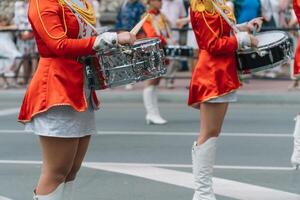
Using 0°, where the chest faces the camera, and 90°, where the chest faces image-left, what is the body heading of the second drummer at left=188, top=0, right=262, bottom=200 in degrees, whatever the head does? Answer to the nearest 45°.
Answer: approximately 270°

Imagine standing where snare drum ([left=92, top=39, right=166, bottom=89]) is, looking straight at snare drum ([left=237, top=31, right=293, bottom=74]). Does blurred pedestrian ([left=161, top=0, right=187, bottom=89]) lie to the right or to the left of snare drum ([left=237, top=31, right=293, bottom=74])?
left

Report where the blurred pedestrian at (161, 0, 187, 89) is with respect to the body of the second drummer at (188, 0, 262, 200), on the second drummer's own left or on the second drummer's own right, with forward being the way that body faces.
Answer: on the second drummer's own left

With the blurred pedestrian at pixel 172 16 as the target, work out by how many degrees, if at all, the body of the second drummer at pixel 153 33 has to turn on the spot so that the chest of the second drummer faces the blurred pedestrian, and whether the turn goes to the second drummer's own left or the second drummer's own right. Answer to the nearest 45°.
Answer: approximately 90° to the second drummer's own left

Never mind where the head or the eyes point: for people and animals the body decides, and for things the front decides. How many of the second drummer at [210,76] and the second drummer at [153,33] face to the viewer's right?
2

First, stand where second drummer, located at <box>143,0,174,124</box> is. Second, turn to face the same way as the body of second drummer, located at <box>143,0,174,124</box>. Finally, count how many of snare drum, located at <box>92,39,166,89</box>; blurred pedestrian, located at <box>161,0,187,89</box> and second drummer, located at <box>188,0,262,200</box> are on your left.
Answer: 1

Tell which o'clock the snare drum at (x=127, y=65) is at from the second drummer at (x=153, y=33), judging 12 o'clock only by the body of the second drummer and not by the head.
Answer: The snare drum is roughly at 3 o'clock from the second drummer.

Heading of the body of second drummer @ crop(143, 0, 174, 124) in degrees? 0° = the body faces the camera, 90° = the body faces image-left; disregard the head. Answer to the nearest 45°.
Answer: approximately 270°

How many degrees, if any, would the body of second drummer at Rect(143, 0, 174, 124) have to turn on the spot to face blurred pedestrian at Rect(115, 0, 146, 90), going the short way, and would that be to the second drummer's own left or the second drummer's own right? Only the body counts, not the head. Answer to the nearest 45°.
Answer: approximately 90° to the second drummer's own left
